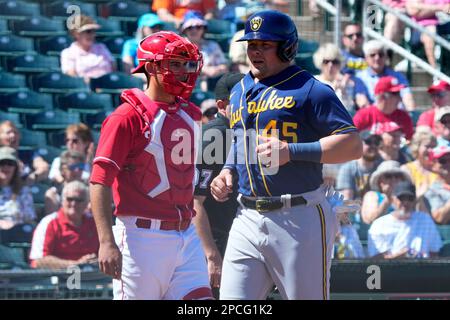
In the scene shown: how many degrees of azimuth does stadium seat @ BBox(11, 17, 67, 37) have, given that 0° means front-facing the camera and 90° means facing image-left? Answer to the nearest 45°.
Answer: approximately 0°

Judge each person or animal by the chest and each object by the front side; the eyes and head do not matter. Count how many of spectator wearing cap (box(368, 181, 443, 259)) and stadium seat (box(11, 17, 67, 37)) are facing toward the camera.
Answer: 2

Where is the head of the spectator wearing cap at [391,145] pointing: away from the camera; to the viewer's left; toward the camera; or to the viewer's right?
toward the camera

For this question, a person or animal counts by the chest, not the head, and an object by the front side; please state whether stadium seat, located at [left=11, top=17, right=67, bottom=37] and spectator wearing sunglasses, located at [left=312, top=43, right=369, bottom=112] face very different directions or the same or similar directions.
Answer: same or similar directions

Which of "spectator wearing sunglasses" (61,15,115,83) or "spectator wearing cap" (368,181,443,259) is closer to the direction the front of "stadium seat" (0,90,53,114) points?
the spectator wearing cap

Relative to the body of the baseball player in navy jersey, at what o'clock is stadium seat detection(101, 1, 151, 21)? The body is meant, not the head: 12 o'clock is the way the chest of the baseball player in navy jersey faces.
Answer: The stadium seat is roughly at 4 o'clock from the baseball player in navy jersey.

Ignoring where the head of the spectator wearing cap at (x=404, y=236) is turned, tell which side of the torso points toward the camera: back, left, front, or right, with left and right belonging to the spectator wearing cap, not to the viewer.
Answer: front

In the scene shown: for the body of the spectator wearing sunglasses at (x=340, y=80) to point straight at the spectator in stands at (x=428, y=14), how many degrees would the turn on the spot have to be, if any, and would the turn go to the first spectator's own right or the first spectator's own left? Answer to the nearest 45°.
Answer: approximately 135° to the first spectator's own left

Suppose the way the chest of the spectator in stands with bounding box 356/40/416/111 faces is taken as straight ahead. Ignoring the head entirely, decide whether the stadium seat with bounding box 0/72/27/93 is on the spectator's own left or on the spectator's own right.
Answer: on the spectator's own right

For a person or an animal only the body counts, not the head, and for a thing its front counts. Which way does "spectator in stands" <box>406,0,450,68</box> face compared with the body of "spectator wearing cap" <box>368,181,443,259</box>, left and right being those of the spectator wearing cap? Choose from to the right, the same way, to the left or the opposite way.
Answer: the same way

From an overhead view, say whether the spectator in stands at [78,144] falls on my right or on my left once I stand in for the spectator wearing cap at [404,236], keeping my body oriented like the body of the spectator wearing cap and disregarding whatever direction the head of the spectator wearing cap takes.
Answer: on my right

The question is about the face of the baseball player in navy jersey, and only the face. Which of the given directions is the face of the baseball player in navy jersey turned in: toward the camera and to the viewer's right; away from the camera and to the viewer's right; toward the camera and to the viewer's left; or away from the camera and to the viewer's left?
toward the camera and to the viewer's left

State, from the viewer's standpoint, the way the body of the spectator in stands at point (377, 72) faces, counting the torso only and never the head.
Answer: toward the camera

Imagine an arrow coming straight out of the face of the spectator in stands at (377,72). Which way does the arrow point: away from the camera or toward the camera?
toward the camera

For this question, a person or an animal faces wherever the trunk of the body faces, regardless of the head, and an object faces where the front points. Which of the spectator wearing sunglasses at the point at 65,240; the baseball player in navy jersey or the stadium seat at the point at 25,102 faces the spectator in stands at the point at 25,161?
the stadium seat

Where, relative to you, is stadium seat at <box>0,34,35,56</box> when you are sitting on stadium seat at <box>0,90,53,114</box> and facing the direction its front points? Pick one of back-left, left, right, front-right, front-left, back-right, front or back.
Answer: back

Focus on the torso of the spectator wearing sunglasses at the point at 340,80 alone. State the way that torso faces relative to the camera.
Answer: toward the camera

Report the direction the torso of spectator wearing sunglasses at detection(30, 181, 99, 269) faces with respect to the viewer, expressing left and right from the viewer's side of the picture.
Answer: facing the viewer and to the right of the viewer
